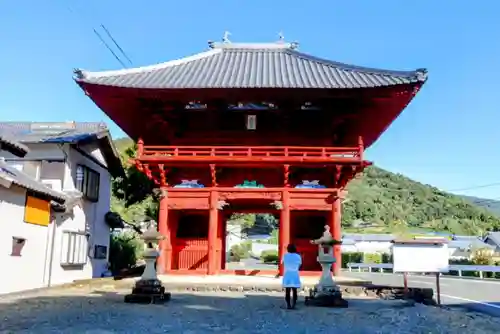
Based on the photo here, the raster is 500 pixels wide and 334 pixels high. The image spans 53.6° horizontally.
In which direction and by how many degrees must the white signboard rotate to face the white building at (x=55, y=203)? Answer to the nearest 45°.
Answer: approximately 90° to its right

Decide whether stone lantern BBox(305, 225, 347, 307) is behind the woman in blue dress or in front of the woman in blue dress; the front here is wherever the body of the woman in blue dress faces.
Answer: in front

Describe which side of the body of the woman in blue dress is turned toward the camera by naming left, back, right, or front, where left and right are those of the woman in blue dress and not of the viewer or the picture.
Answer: back

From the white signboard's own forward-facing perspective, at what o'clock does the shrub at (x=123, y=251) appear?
The shrub is roughly at 4 o'clock from the white signboard.

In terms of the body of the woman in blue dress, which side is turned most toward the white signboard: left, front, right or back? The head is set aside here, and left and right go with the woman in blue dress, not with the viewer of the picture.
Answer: right

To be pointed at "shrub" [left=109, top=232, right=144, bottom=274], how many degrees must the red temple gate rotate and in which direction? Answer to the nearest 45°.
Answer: approximately 135° to its right

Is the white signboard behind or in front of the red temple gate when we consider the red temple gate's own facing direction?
in front

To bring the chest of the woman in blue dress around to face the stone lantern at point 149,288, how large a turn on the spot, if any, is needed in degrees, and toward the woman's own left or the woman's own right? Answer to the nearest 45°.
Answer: approximately 90° to the woman's own left

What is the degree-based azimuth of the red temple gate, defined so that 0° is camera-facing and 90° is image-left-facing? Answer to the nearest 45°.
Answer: approximately 0°

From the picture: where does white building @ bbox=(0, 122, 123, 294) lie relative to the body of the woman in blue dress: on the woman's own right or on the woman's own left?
on the woman's own left

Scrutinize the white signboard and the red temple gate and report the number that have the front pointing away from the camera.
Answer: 0

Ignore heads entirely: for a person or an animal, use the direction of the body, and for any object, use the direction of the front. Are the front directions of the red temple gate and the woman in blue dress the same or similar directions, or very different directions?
very different directions

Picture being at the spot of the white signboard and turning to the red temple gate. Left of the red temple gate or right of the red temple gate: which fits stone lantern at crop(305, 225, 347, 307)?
left

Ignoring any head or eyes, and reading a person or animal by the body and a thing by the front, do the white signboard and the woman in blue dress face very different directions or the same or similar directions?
very different directions

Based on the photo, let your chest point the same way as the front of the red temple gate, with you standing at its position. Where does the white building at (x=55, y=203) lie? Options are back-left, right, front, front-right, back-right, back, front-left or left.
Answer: right
